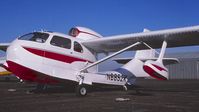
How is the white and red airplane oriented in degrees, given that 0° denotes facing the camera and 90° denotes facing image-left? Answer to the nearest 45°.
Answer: approximately 45°
